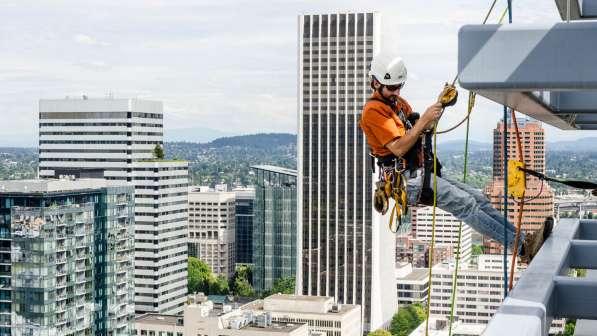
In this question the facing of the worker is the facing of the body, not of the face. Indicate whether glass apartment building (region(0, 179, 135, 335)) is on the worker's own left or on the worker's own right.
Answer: on the worker's own left

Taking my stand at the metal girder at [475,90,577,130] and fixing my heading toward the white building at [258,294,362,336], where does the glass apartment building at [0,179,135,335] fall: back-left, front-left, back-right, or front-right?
front-left

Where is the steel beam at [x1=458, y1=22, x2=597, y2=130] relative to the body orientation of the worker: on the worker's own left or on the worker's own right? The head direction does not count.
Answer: on the worker's own right

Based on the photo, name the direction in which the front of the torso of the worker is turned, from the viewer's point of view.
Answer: to the viewer's right

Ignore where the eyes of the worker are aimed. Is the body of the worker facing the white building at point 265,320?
no

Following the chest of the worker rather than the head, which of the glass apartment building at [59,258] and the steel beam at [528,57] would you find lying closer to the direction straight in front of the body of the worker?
the steel beam

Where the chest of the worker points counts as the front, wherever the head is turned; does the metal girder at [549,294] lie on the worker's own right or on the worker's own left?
on the worker's own right
